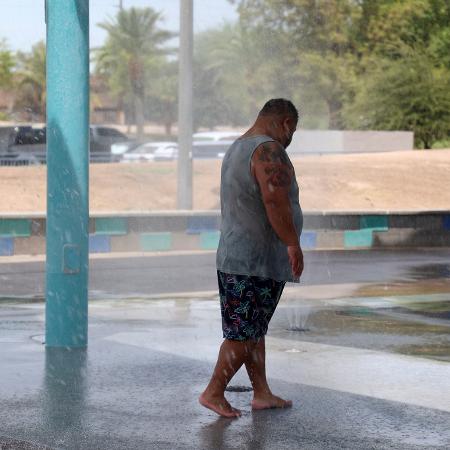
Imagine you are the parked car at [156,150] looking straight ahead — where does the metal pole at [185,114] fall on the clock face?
The metal pole is roughly at 9 o'clock from the parked car.

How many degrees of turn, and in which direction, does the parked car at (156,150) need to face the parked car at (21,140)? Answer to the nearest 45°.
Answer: approximately 45° to its left

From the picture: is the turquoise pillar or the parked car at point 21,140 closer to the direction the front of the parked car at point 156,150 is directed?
the parked car

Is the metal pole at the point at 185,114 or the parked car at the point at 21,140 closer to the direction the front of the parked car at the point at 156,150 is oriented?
the parked car

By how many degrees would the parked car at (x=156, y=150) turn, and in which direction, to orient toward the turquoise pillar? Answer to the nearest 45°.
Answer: approximately 90° to its left

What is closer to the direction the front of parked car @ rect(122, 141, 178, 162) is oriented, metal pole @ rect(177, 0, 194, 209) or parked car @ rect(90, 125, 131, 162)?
the parked car

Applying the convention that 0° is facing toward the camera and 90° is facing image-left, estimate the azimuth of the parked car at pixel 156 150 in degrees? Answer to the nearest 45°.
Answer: approximately 90°

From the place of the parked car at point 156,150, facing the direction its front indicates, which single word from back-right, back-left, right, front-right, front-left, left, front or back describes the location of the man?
left

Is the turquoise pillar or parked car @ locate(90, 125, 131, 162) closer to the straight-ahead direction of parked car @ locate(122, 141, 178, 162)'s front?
the parked car
